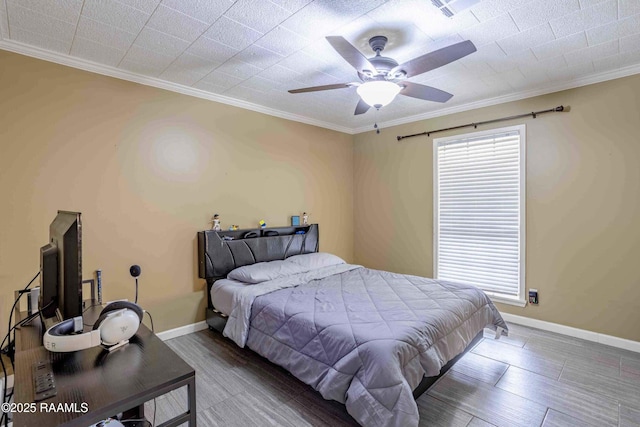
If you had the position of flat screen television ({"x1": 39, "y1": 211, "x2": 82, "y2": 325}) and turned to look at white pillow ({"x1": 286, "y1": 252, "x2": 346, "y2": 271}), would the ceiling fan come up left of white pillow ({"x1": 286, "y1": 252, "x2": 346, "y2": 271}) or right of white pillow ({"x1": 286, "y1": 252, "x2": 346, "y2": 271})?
right

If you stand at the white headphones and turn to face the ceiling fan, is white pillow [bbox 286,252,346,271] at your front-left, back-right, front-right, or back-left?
front-left

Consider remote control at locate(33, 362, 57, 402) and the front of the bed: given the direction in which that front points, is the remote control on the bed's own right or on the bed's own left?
on the bed's own right

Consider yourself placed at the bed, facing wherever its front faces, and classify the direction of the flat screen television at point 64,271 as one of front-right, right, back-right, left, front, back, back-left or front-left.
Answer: right

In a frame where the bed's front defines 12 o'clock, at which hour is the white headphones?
The white headphones is roughly at 3 o'clock from the bed.

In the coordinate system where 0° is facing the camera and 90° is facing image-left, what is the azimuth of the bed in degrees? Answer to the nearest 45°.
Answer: approximately 315°

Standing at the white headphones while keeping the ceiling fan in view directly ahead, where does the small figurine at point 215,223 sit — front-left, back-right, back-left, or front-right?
front-left
